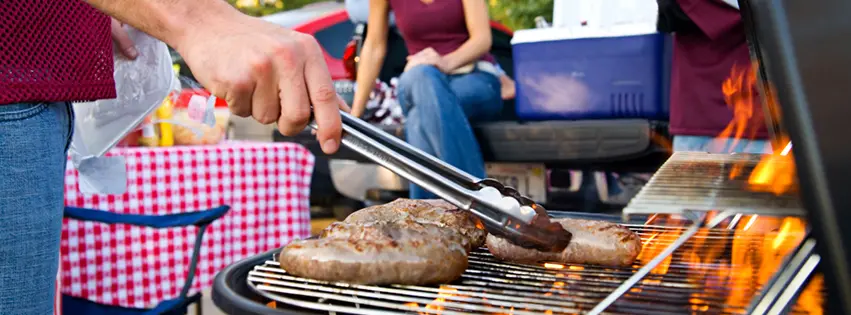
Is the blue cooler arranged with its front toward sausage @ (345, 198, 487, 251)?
yes

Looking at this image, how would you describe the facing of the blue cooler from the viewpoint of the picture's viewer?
facing the viewer

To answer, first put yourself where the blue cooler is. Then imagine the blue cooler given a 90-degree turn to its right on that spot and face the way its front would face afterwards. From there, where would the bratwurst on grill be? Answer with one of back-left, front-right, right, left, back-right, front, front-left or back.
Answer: left

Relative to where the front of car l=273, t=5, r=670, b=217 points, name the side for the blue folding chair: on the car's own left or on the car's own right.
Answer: on the car's own left

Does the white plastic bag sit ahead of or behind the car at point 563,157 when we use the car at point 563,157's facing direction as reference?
behind

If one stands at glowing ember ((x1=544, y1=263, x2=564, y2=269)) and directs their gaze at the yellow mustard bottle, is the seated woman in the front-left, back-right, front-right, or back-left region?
front-right

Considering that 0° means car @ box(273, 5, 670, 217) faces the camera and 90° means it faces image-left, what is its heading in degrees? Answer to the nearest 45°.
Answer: approximately 180°

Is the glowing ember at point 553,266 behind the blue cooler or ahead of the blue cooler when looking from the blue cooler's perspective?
ahead

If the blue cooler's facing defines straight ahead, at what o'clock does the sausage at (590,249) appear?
The sausage is roughly at 12 o'clock from the blue cooler.

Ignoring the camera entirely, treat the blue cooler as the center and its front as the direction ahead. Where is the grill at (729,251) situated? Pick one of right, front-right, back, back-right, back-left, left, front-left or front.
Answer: front

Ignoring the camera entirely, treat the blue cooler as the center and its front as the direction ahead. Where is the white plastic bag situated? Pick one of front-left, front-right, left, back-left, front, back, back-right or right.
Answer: front-right

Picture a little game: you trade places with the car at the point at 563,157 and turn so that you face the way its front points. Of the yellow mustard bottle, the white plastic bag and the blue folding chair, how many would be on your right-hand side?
0

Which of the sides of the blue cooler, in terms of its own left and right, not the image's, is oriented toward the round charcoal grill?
front
